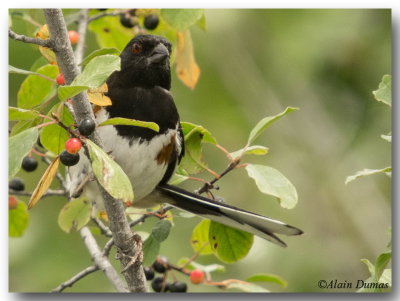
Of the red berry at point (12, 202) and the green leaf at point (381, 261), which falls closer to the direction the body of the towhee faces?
the red berry

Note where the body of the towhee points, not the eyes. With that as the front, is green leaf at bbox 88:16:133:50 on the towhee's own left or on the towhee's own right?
on the towhee's own right

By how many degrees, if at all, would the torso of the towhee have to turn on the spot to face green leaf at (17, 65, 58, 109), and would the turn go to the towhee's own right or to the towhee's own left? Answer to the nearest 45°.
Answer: approximately 45° to the towhee's own right

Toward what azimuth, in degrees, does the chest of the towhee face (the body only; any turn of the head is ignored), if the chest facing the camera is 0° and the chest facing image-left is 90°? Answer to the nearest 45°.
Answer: approximately 45°

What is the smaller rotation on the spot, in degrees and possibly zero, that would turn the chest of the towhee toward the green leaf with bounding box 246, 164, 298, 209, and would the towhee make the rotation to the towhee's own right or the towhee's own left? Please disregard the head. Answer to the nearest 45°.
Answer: approximately 90° to the towhee's own left
